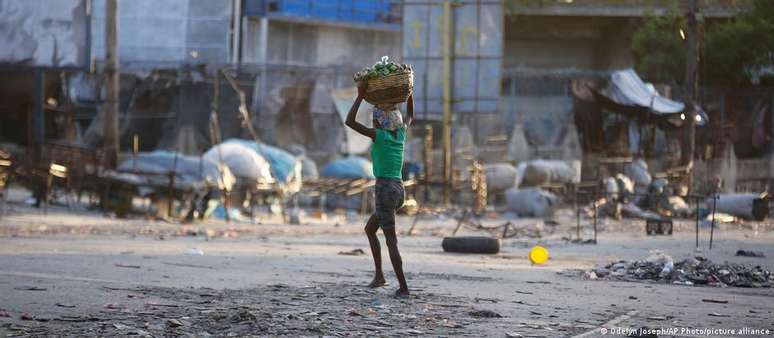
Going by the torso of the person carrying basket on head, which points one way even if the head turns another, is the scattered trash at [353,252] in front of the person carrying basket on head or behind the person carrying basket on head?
in front

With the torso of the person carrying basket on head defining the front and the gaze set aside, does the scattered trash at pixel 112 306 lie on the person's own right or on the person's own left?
on the person's own left

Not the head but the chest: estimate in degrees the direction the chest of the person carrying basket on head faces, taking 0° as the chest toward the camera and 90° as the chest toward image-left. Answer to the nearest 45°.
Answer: approximately 135°

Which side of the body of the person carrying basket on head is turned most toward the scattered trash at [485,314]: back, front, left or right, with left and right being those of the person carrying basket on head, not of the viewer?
back

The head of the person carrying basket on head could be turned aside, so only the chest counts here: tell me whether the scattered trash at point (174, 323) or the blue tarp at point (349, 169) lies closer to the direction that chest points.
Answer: the blue tarp

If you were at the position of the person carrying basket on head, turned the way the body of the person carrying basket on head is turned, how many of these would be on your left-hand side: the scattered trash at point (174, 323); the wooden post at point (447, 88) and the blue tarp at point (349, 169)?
1

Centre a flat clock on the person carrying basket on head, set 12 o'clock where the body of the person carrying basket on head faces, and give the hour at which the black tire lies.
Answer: The black tire is roughly at 2 o'clock from the person carrying basket on head.

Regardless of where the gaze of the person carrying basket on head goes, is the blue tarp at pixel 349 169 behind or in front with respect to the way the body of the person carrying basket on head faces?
in front

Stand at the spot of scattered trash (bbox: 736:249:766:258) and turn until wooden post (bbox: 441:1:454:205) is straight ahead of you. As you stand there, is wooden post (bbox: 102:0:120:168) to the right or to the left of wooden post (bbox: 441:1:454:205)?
left

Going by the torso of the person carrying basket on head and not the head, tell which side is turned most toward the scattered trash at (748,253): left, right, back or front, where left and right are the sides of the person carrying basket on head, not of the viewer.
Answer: right

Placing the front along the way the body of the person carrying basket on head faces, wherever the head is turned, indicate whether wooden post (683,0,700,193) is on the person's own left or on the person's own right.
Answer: on the person's own right
